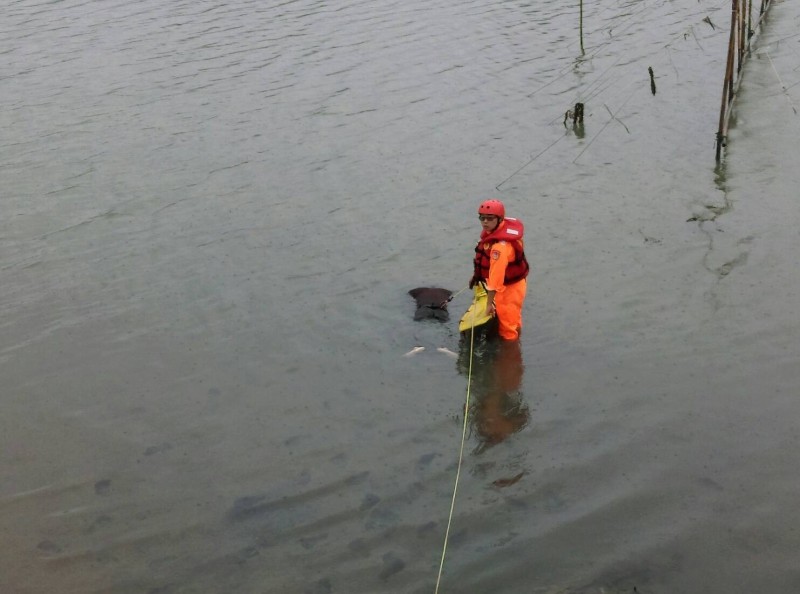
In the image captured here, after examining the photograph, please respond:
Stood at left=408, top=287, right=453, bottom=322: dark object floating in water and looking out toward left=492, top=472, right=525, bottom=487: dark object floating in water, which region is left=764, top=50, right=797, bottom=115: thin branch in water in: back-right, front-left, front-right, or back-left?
back-left

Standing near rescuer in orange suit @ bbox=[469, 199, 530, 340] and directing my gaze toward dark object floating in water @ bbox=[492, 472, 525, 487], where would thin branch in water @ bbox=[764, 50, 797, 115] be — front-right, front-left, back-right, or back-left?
back-left

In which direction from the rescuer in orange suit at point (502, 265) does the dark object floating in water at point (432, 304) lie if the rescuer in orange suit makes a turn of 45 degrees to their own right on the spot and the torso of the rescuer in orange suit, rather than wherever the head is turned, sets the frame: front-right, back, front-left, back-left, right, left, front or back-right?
front

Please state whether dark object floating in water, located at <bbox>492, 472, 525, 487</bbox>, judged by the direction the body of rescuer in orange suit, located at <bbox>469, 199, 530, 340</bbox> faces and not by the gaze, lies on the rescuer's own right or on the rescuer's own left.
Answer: on the rescuer's own left

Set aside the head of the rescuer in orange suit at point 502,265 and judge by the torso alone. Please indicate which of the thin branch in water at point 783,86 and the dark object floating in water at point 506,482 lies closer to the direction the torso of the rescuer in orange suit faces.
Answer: the dark object floating in water
